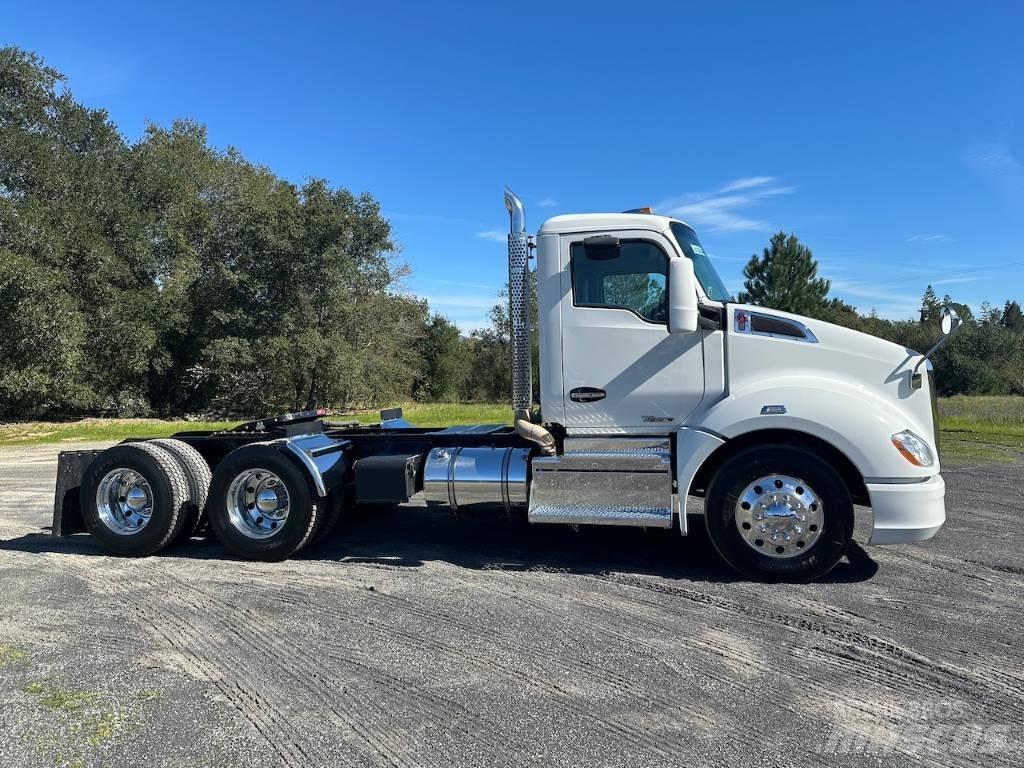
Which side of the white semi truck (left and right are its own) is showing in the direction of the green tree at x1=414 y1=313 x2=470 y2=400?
left

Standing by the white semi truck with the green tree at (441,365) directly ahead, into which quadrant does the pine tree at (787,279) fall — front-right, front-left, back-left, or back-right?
front-right

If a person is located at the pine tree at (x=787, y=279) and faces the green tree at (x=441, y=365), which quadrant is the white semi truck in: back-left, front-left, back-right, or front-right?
front-left

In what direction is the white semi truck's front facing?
to the viewer's right

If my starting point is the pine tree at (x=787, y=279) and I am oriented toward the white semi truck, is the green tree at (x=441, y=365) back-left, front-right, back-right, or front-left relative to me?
front-right

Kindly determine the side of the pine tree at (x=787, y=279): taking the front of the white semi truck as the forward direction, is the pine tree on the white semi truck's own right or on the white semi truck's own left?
on the white semi truck's own left

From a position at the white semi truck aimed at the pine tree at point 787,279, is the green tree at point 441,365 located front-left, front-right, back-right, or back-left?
front-left
